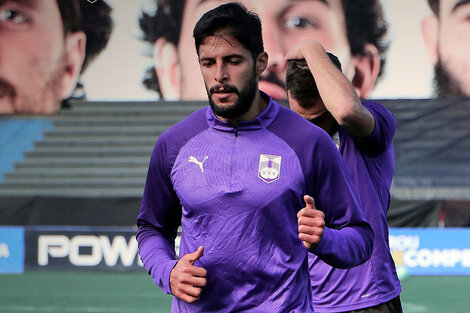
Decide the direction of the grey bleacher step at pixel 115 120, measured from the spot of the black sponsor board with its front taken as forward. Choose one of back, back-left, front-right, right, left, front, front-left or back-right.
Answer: back

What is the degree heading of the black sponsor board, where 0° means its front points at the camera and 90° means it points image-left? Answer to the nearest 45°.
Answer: approximately 0°

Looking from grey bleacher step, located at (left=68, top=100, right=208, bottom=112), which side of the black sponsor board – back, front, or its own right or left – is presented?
back

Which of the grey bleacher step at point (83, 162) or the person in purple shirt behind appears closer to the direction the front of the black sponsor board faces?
the person in purple shirt behind

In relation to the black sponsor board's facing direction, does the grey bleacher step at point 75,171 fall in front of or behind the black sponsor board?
behind

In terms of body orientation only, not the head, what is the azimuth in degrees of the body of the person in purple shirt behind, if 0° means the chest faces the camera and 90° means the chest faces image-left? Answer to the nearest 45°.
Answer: approximately 45°

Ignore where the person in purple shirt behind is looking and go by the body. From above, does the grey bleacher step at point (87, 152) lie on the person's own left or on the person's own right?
on the person's own right
